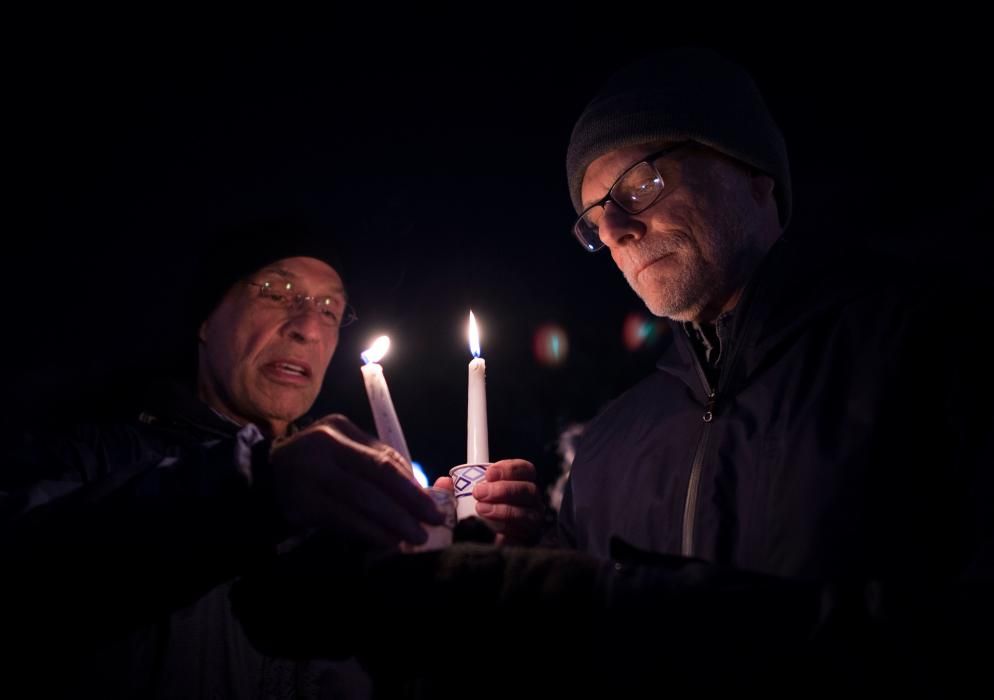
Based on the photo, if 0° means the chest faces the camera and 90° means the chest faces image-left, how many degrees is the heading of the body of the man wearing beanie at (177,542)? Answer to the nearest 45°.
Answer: approximately 315°

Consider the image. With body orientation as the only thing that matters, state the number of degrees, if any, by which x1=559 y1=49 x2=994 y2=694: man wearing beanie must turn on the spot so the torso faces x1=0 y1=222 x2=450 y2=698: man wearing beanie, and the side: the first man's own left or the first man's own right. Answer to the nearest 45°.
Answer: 0° — they already face them

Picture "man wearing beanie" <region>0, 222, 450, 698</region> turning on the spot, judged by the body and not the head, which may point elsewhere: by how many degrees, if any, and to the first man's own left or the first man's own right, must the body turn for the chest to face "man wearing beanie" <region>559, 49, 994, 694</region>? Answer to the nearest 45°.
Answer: approximately 45° to the first man's own left

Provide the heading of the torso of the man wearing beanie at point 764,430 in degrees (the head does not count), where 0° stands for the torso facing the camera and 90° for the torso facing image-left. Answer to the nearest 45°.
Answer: approximately 45°
